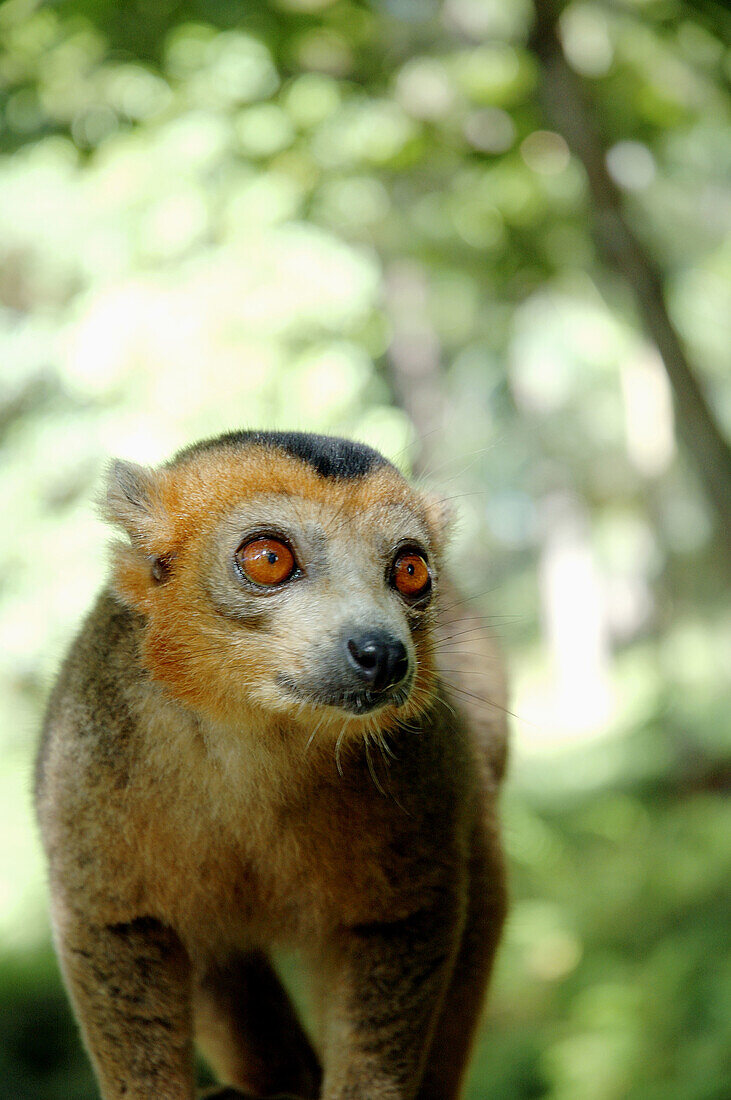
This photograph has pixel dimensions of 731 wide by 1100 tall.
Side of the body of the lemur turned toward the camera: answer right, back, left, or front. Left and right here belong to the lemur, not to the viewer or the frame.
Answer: front

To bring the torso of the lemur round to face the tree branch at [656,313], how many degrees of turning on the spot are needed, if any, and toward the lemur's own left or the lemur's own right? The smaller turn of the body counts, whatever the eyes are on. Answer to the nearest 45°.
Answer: approximately 135° to the lemur's own left
